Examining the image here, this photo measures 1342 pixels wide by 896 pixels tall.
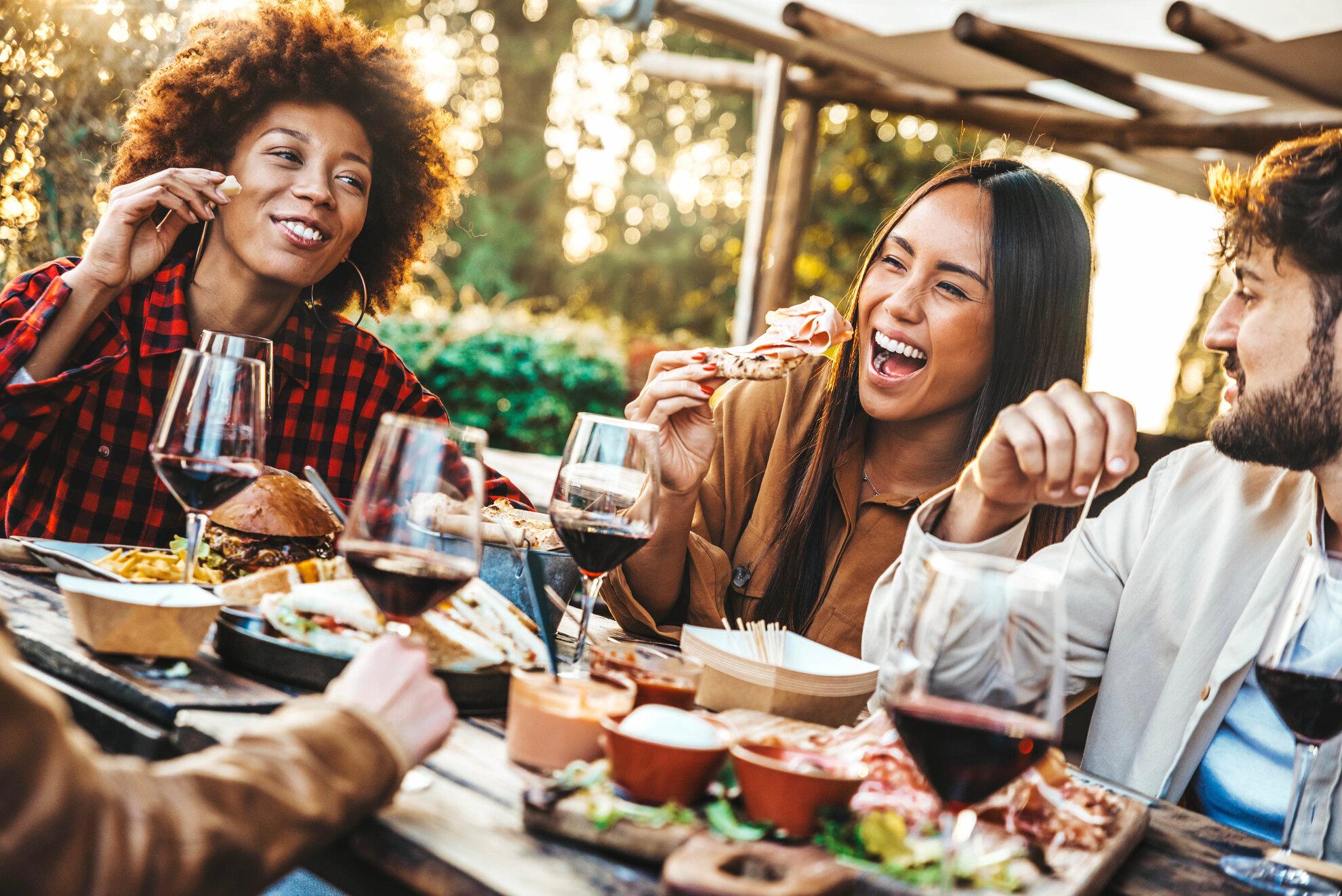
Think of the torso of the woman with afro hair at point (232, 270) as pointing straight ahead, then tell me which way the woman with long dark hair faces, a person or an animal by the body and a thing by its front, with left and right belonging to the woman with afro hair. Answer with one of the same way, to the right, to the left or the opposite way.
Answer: to the right

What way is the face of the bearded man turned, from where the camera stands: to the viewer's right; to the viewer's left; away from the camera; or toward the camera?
to the viewer's left

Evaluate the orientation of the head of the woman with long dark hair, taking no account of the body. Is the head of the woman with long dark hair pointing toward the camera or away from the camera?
toward the camera

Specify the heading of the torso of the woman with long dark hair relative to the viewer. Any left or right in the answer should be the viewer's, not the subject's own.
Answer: facing the viewer and to the left of the viewer

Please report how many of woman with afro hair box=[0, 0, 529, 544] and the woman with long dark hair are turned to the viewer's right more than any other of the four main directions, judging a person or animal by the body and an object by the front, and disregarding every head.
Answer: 0

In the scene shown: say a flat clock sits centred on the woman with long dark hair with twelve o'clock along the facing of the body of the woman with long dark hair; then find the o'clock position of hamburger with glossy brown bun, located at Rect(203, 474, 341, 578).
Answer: The hamburger with glossy brown bun is roughly at 12 o'clock from the woman with long dark hair.

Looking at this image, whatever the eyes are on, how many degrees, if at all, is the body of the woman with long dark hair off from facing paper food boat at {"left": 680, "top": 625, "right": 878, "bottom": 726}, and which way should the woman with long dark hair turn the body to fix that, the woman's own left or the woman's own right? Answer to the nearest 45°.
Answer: approximately 45° to the woman's own left

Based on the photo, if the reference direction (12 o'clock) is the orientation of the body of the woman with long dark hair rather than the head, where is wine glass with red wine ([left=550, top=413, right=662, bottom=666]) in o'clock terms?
The wine glass with red wine is roughly at 1 o'clock from the woman with long dark hair.

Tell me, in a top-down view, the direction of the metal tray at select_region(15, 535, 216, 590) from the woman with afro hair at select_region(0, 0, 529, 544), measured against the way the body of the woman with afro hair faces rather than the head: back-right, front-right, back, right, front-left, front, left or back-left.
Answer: front

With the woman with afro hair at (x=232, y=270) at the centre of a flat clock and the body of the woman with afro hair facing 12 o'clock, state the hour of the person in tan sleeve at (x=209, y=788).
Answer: The person in tan sleeve is roughly at 12 o'clock from the woman with afro hair.

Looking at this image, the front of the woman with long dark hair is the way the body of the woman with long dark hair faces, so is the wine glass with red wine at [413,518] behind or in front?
in front

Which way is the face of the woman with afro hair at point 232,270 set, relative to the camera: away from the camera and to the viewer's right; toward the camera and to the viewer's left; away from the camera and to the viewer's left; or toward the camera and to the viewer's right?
toward the camera and to the viewer's right

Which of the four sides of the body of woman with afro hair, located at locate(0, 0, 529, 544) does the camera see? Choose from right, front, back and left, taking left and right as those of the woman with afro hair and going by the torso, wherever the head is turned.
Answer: front

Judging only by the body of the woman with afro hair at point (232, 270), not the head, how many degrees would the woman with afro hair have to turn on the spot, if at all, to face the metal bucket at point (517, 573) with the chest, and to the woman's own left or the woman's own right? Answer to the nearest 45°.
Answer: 0° — they already face it

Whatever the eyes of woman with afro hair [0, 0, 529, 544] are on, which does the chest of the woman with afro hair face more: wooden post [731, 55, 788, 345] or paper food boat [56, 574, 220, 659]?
the paper food boat
